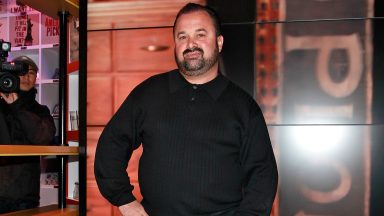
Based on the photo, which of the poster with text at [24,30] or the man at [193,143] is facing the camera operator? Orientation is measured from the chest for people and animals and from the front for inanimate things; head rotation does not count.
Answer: the poster with text

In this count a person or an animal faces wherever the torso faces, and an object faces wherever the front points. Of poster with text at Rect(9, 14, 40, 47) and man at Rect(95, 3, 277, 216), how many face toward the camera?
2

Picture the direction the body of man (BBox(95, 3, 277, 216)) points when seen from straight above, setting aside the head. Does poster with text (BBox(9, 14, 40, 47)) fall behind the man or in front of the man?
behind

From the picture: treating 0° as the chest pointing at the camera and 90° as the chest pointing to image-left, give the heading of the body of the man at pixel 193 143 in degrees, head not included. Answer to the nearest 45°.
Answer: approximately 0°

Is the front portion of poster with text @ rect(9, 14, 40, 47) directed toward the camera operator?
yes
